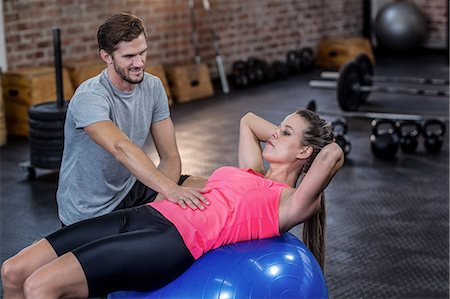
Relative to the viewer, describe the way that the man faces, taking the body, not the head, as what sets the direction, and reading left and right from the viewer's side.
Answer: facing the viewer and to the right of the viewer

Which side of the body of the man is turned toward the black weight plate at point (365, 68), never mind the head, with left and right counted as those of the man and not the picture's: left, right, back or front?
left

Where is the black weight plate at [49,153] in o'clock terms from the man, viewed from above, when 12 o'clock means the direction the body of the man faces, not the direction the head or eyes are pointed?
The black weight plate is roughly at 7 o'clock from the man.

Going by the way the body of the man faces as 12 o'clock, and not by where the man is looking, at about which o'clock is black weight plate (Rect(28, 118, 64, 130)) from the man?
The black weight plate is roughly at 7 o'clock from the man.

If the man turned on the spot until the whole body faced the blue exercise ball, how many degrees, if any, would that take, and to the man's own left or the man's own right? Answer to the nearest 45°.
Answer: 0° — they already face it

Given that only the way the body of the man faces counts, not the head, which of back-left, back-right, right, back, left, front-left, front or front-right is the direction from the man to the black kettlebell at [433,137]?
left

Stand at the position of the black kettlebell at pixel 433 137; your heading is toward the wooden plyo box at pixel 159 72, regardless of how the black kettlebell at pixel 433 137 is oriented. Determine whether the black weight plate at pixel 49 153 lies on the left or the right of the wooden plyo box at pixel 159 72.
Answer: left

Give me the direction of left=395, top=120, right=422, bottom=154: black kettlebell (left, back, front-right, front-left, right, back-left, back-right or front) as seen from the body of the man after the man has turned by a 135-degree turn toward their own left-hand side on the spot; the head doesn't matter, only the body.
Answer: front-right

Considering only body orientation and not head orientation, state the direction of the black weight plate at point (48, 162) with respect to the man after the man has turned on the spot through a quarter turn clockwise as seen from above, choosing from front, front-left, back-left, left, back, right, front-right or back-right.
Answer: back-right

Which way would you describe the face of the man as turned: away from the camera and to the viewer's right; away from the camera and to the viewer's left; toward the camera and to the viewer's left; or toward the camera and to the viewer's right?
toward the camera and to the viewer's right

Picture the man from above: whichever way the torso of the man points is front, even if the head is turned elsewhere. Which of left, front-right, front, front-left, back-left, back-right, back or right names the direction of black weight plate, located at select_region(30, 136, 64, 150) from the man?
back-left

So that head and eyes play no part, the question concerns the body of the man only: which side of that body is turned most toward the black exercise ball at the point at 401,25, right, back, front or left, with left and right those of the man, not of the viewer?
left

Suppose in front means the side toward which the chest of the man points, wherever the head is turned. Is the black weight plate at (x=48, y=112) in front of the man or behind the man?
behind

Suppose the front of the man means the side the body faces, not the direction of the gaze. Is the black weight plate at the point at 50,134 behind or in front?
behind

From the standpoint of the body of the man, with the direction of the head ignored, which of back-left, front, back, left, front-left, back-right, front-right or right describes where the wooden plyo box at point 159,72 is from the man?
back-left

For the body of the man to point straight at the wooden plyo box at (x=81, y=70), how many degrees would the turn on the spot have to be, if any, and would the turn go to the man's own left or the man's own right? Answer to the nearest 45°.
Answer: approximately 135° to the man's own left
